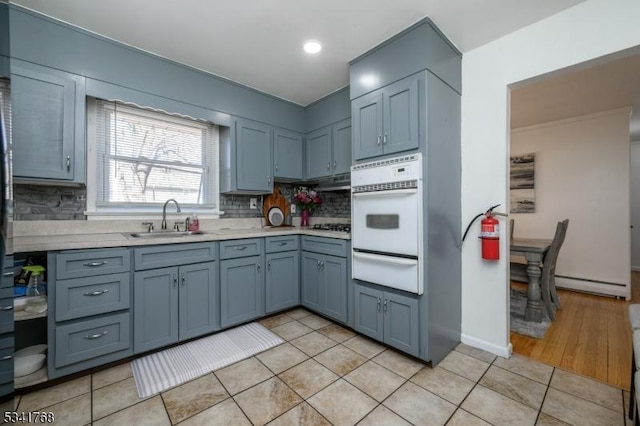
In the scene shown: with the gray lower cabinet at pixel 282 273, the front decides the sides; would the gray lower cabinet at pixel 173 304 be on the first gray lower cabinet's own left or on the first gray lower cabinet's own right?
on the first gray lower cabinet's own right

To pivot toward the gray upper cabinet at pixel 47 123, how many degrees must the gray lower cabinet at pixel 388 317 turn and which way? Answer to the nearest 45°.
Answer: approximately 45° to its right

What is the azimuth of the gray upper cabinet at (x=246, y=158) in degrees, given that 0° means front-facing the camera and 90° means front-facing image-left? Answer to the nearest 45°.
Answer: approximately 315°

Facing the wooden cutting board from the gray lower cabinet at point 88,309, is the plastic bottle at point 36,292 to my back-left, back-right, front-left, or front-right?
back-left

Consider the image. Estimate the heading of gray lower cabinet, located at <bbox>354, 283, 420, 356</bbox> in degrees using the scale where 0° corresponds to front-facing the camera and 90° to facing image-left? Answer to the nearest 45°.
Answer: approximately 45°

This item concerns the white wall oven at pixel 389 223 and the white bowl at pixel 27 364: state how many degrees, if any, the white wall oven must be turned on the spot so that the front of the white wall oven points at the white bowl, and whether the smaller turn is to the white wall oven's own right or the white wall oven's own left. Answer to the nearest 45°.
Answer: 0° — it already faces it

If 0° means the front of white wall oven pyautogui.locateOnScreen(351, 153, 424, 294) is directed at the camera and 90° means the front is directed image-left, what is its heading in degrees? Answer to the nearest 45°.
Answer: approximately 45°
